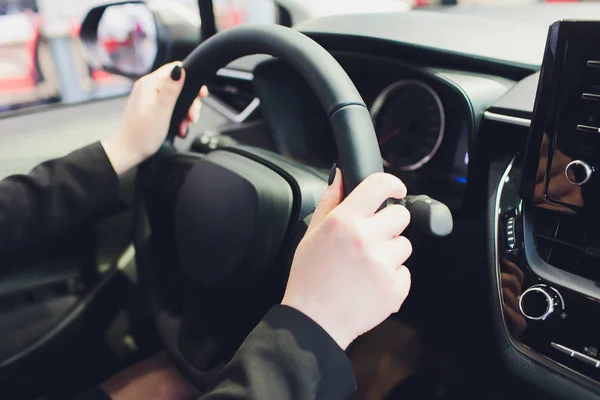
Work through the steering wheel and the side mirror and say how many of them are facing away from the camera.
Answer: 0

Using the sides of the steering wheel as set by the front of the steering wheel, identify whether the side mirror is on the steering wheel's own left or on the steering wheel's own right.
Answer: on the steering wheel's own right

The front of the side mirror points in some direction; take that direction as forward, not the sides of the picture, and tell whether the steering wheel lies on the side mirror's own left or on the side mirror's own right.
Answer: on the side mirror's own left

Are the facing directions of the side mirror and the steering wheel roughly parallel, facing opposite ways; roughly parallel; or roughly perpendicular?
roughly parallel

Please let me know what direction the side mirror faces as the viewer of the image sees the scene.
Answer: facing the viewer and to the left of the viewer
